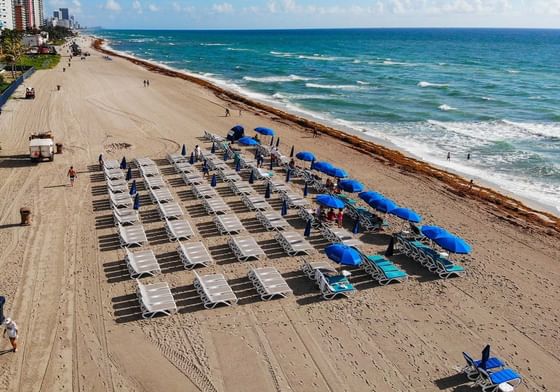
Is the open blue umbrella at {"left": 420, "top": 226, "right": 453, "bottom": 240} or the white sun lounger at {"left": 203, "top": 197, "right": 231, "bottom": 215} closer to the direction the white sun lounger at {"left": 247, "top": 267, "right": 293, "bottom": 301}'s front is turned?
the open blue umbrella

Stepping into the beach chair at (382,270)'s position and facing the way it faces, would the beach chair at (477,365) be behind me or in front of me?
in front

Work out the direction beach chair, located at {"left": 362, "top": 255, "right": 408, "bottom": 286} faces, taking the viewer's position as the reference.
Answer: facing the viewer and to the right of the viewer

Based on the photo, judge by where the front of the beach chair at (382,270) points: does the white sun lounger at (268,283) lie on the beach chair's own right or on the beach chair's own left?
on the beach chair's own right

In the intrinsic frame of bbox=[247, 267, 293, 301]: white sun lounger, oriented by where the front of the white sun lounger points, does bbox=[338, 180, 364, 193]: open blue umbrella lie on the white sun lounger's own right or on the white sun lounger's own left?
on the white sun lounger's own left

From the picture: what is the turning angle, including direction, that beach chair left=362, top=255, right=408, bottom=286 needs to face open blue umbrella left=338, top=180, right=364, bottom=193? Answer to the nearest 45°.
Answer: approximately 135° to its left
